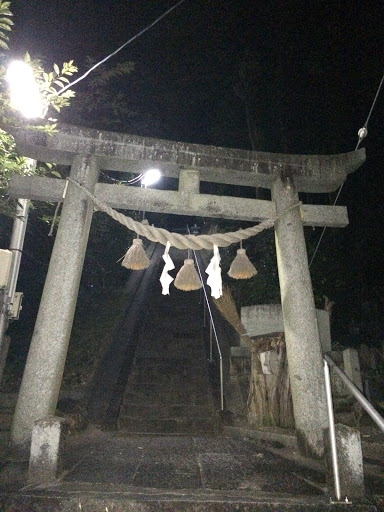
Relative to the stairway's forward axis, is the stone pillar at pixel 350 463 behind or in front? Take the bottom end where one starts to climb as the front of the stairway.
in front

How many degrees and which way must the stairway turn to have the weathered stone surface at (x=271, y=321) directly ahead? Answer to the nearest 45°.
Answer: approximately 45° to its left

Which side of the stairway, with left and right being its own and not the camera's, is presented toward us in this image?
front

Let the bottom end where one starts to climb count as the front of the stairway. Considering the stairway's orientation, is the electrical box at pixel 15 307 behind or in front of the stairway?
in front

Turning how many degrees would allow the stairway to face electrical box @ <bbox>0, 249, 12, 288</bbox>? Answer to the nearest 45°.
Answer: approximately 45° to its right

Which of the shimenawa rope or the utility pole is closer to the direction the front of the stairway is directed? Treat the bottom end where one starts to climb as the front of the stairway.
the shimenawa rope

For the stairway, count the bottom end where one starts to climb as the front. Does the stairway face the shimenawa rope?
yes

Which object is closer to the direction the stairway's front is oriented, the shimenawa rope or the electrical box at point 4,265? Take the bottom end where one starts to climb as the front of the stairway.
the shimenawa rope
